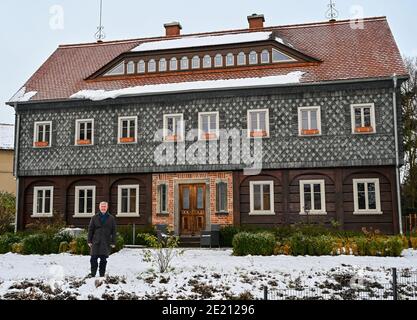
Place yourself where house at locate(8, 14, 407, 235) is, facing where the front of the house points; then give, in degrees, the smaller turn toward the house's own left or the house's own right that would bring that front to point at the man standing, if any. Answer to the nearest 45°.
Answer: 0° — it already faces them

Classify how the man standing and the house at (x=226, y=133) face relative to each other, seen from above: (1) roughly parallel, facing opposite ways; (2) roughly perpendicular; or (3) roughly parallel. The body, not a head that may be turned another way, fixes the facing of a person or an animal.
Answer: roughly parallel

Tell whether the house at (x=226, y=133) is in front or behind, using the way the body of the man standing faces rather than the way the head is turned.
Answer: behind

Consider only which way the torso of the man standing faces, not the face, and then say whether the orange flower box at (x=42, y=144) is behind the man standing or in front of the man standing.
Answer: behind

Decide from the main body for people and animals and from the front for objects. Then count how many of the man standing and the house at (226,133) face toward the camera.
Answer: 2

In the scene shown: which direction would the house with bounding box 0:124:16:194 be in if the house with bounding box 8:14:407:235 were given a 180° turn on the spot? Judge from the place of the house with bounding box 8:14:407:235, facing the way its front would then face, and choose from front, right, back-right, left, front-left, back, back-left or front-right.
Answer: front-left

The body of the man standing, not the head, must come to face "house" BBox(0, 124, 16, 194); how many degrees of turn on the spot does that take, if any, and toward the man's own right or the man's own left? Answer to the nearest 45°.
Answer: approximately 180°

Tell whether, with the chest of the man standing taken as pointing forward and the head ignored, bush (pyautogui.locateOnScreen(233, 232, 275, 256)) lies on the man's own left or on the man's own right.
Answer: on the man's own left

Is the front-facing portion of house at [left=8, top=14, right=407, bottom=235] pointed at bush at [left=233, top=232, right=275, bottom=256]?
yes

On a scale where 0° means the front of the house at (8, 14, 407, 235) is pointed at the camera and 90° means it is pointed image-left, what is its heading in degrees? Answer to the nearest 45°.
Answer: approximately 0°

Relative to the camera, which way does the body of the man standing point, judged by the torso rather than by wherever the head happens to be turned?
toward the camera
